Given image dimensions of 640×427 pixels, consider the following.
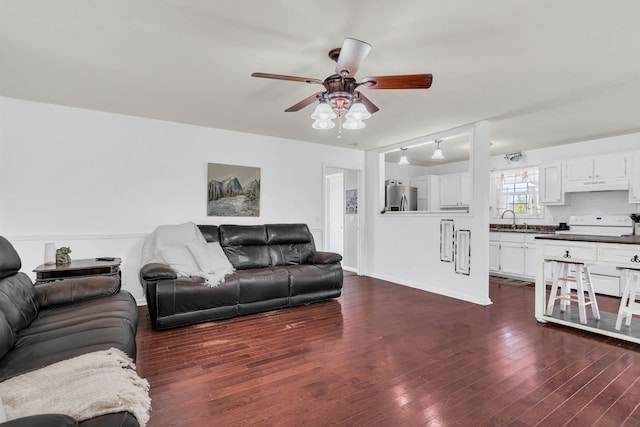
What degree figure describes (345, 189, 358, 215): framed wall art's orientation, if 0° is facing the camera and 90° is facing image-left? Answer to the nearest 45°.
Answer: approximately 45°

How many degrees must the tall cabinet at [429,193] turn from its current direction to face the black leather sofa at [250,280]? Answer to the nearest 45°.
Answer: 0° — it already faces it

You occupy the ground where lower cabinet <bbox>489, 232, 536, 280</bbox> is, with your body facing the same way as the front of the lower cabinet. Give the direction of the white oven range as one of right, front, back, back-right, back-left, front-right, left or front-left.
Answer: back-left

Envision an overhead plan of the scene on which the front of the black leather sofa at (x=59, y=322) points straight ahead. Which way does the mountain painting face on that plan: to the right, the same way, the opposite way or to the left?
to the right

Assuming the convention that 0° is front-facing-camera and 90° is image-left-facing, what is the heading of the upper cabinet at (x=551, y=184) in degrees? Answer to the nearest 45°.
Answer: approximately 45°

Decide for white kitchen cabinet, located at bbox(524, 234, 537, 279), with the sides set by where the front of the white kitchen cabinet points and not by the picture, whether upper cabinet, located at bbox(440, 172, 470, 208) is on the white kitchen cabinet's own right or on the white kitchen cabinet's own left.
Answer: on the white kitchen cabinet's own right

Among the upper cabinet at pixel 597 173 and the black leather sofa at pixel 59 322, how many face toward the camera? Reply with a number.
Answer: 1

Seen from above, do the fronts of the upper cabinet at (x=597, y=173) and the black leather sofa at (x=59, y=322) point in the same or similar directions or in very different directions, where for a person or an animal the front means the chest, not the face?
very different directions

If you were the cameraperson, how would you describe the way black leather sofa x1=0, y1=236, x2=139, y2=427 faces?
facing to the right of the viewer

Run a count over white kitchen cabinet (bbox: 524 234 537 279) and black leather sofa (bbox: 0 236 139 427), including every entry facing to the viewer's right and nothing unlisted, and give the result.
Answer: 1

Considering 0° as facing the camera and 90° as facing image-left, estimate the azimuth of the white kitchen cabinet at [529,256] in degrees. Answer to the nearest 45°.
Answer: approximately 45°
